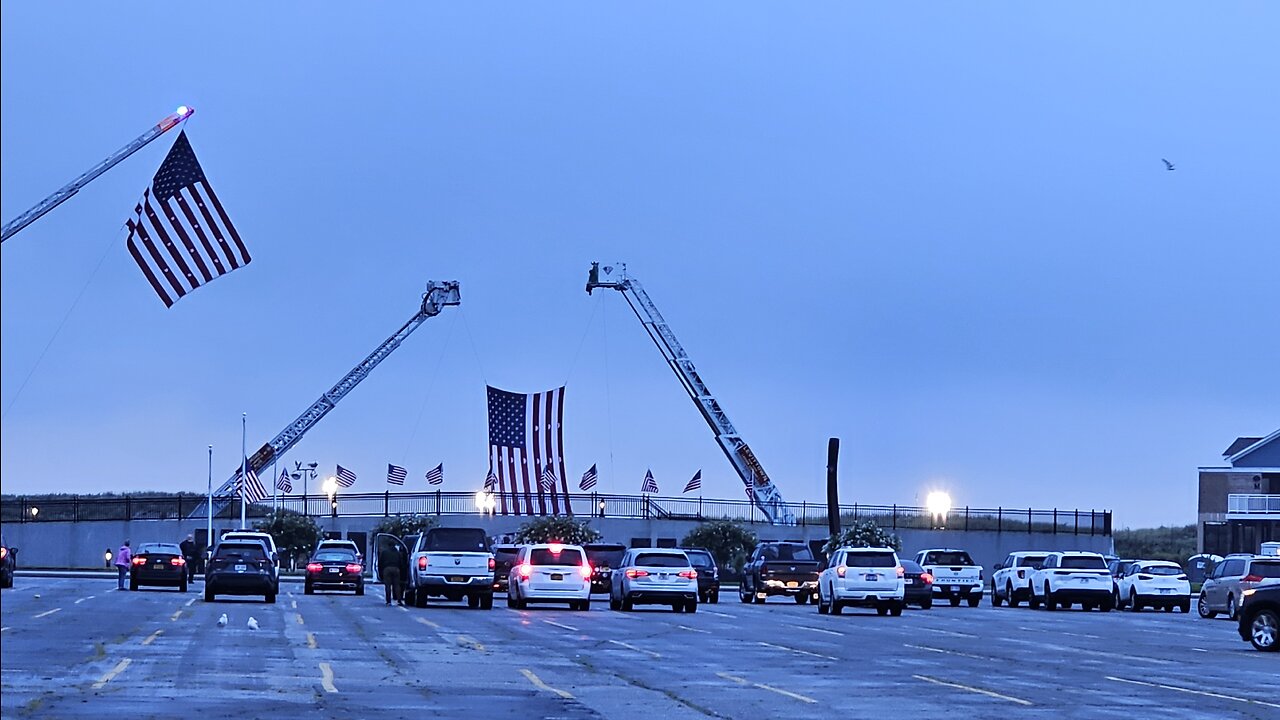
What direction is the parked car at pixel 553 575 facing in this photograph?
away from the camera

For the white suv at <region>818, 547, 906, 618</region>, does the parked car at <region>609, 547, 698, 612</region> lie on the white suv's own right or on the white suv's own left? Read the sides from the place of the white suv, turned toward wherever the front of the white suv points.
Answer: on the white suv's own left

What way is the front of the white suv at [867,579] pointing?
away from the camera

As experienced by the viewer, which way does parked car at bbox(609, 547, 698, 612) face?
facing away from the viewer

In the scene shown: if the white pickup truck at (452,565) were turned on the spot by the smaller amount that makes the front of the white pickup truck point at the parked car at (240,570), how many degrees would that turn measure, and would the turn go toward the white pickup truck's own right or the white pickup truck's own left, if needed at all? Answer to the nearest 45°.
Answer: approximately 90° to the white pickup truck's own left

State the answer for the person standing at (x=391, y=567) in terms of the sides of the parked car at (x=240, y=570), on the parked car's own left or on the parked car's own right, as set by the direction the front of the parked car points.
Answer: on the parked car's own right

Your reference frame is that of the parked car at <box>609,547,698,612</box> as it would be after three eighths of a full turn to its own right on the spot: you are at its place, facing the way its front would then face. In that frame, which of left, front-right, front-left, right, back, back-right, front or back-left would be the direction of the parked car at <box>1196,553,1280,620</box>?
front-left

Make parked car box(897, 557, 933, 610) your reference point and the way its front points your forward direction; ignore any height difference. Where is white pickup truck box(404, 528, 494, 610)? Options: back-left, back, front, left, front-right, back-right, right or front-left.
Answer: back-left

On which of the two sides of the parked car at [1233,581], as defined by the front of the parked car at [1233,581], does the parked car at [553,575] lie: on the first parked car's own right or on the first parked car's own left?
on the first parked car's own left

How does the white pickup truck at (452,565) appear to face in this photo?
away from the camera

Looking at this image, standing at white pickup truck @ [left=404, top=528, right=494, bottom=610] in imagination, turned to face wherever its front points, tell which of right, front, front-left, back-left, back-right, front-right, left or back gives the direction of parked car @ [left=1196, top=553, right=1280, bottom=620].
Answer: right

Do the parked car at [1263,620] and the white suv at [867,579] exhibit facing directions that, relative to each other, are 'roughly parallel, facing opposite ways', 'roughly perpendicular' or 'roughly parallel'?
roughly perpendicular

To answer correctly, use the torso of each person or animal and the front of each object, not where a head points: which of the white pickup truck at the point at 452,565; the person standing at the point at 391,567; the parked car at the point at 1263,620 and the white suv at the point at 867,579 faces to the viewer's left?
the parked car

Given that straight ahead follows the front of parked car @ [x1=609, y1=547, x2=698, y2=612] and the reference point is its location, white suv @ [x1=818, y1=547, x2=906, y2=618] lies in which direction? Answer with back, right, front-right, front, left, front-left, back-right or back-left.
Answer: right

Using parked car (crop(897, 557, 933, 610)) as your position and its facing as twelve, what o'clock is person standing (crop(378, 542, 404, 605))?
The person standing is roughly at 8 o'clock from the parked car.

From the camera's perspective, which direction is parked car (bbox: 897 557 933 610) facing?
away from the camera
